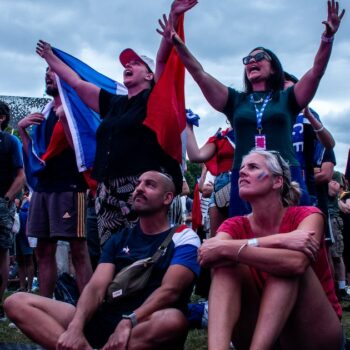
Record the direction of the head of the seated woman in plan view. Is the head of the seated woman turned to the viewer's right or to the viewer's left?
to the viewer's left

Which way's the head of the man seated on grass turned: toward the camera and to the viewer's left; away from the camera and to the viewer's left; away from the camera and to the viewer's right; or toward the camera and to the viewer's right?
toward the camera and to the viewer's left

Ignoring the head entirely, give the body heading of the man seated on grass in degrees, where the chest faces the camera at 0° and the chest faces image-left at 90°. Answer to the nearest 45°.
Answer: approximately 45°

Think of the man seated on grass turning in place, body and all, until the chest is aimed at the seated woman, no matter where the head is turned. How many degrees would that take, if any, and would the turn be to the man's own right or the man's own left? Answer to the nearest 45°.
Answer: approximately 90° to the man's own left

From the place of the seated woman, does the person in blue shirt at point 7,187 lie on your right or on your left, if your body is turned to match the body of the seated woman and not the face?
on your right

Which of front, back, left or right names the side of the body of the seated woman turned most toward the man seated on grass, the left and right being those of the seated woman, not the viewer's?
right

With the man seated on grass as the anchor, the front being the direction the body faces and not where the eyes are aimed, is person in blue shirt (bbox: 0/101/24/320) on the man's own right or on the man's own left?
on the man's own right

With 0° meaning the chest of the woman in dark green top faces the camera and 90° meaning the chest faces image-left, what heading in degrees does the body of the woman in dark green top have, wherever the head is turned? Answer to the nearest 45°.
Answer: approximately 0°
